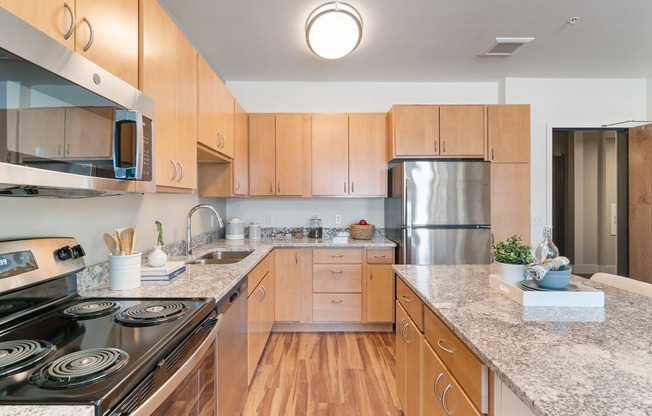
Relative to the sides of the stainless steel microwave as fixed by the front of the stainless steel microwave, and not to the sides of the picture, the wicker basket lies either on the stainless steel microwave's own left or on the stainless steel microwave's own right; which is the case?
on the stainless steel microwave's own left

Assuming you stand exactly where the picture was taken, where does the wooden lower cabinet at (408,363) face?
facing to the left of the viewer

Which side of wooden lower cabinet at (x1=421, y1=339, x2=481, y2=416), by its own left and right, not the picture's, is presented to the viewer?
left

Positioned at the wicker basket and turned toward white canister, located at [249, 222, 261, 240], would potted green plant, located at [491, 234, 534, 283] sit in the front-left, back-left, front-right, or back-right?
back-left

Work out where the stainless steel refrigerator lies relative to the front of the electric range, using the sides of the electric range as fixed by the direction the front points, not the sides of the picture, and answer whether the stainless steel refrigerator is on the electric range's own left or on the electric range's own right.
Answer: on the electric range's own left

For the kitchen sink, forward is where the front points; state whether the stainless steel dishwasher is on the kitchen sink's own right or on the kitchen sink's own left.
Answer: on the kitchen sink's own right

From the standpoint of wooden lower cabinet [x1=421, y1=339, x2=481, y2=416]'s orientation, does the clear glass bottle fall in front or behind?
behind
